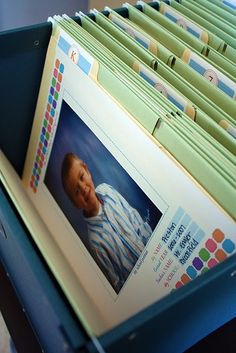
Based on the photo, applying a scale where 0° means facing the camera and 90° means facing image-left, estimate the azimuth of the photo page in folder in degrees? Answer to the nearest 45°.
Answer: approximately 45°
